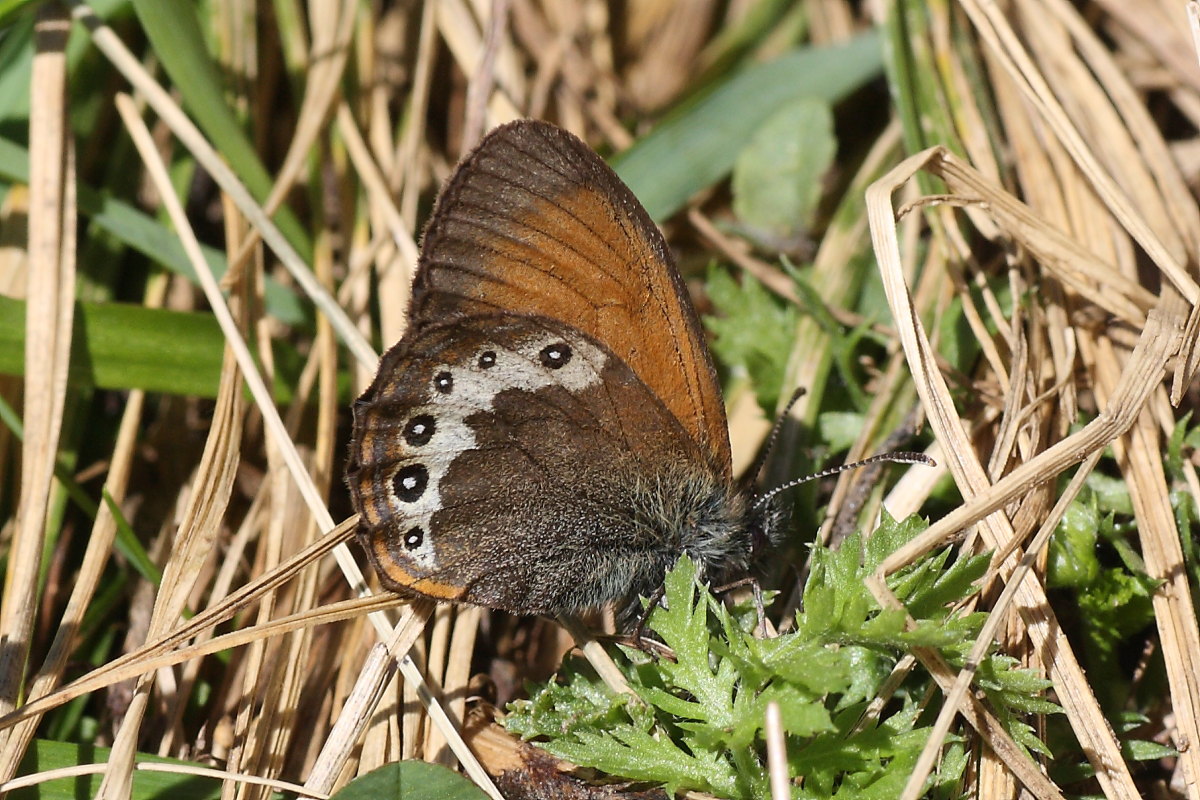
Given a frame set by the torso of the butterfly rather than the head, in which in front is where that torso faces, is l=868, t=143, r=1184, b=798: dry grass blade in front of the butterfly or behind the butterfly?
in front

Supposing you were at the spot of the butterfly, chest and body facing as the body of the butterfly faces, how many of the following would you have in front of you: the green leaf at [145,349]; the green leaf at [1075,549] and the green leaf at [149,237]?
1

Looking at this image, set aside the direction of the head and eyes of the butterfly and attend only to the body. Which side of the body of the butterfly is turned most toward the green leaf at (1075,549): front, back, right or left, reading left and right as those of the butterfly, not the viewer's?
front

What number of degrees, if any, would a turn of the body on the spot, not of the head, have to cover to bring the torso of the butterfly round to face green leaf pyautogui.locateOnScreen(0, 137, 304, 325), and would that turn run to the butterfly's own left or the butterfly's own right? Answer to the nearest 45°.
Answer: approximately 135° to the butterfly's own left

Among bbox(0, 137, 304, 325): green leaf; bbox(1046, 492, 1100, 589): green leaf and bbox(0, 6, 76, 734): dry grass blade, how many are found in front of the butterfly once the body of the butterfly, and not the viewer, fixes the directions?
1

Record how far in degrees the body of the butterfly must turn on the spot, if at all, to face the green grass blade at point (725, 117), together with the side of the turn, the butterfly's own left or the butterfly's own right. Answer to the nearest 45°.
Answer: approximately 45° to the butterfly's own left

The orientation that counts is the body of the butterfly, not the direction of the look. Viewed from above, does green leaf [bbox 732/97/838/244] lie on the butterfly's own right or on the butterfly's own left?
on the butterfly's own left

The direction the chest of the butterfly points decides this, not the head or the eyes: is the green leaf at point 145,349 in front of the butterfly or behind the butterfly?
behind

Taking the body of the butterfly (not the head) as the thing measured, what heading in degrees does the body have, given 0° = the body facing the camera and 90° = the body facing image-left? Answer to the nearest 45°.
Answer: approximately 270°

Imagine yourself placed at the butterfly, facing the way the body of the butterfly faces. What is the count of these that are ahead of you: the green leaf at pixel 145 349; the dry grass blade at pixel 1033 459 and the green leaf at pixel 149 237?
1
